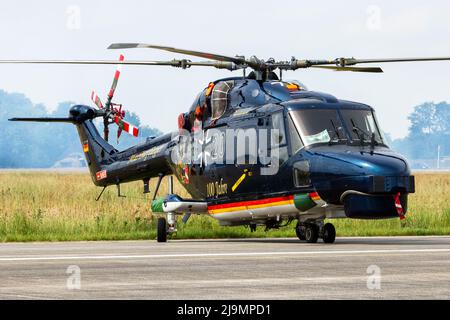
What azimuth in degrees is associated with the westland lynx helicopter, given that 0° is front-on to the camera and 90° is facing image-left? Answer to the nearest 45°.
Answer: approximately 315°
